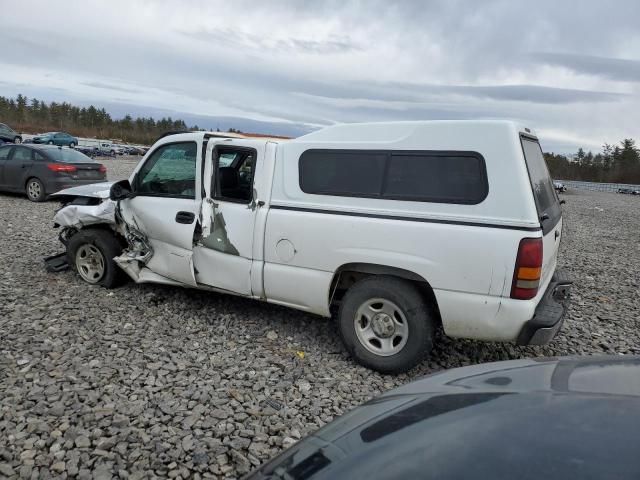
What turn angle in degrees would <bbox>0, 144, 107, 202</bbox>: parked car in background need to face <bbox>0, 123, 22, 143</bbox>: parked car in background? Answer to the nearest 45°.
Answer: approximately 45° to its right

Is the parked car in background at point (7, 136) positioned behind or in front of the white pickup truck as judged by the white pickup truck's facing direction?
in front

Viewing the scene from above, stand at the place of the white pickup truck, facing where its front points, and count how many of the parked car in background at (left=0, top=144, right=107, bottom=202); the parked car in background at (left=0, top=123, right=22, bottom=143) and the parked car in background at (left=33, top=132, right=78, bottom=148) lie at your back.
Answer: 0

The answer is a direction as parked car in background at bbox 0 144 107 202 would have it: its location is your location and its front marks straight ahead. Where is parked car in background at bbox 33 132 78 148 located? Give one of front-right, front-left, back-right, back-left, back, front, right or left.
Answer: front-right

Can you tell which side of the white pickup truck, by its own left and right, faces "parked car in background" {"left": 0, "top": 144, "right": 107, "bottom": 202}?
front

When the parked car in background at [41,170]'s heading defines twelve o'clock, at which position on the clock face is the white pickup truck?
The white pickup truck is roughly at 7 o'clock from the parked car in background.

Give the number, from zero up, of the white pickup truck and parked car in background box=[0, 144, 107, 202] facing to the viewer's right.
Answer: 0

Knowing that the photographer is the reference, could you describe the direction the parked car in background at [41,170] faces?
facing away from the viewer and to the left of the viewer

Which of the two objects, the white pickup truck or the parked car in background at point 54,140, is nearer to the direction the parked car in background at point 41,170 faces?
the parked car in background

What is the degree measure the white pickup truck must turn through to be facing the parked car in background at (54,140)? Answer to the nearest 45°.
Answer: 0° — it already faces it

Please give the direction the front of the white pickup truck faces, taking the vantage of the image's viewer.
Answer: facing away from the viewer and to the left of the viewer
